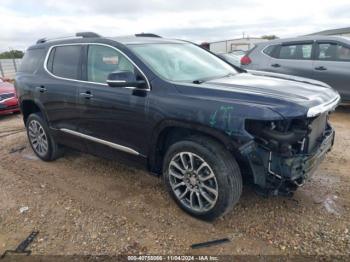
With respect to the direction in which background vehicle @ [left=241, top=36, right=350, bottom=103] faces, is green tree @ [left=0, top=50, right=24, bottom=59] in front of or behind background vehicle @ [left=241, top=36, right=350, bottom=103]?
behind

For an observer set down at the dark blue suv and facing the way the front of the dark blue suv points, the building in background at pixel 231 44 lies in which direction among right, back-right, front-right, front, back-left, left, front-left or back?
back-left

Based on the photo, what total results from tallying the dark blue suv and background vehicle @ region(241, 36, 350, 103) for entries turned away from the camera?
0

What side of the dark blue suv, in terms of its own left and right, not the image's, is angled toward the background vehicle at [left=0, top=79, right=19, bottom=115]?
back

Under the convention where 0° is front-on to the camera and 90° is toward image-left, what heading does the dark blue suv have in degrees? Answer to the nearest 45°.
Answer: approximately 315°

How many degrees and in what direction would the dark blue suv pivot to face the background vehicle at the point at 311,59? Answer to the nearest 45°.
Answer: approximately 90° to its left

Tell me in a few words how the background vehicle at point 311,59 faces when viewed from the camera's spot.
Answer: facing to the right of the viewer

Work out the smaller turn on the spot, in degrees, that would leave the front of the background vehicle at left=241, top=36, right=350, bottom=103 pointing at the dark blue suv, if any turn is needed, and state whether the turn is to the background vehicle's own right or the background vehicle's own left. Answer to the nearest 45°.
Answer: approximately 90° to the background vehicle's own right

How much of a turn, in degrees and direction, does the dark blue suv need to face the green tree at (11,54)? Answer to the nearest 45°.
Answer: approximately 180°
